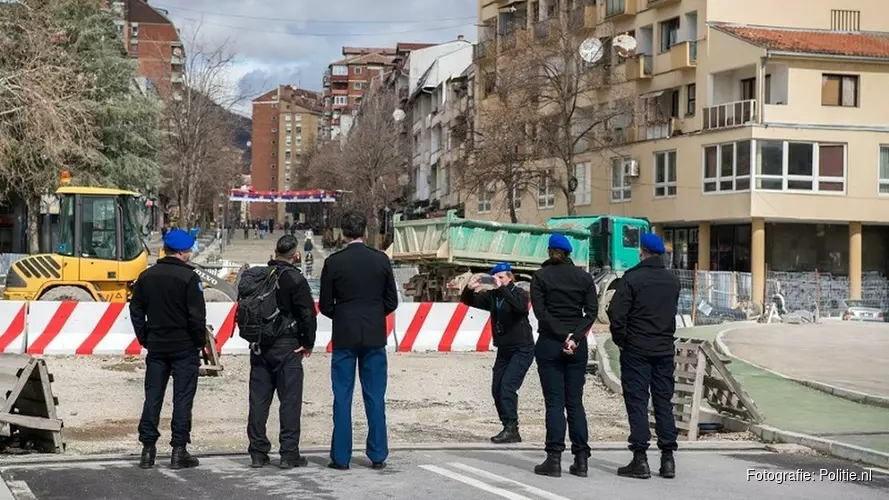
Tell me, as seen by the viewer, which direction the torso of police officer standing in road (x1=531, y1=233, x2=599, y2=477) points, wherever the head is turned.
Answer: away from the camera

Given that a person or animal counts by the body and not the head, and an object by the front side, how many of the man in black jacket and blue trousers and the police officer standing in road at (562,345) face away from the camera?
2

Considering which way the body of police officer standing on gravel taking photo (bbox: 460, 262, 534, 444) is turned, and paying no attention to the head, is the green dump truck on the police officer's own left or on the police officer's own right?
on the police officer's own right

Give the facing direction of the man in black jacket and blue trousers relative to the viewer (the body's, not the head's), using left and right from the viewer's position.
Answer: facing away from the viewer

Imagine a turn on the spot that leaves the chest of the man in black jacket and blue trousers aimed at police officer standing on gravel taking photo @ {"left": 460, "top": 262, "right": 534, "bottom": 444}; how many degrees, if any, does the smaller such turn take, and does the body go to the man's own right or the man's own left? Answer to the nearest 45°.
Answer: approximately 45° to the man's own right

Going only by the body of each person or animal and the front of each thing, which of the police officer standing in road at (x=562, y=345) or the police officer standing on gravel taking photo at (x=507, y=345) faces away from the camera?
the police officer standing in road at (x=562, y=345)

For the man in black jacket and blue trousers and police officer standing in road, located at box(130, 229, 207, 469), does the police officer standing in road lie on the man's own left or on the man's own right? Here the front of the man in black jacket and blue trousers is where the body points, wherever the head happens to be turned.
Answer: on the man's own left

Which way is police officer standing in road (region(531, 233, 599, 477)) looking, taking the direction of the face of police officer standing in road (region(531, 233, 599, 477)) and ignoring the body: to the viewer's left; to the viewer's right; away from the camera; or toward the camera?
away from the camera
